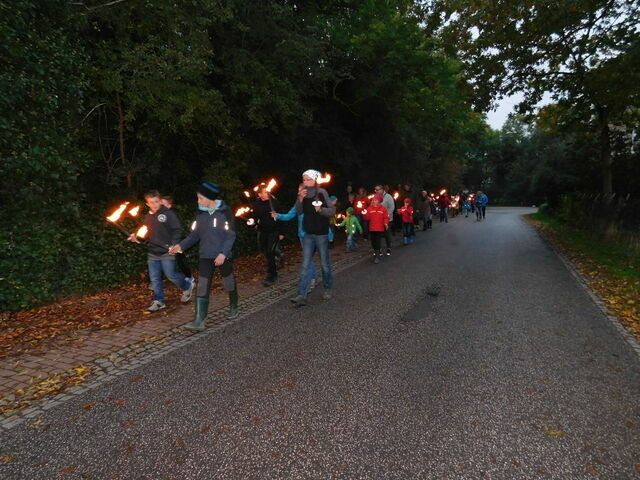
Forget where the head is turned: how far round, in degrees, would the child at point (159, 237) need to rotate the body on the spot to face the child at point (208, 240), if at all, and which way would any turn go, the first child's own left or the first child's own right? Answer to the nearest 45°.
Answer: approximately 90° to the first child's own left

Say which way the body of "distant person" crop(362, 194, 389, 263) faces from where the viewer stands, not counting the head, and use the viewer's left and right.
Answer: facing the viewer

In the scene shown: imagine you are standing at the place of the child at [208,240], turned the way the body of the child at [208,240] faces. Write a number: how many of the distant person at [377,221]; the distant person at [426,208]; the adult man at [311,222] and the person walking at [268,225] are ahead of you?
0

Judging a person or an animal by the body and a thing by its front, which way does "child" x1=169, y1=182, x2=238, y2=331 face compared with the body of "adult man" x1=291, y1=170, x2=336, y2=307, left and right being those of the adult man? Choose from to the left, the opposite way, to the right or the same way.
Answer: the same way

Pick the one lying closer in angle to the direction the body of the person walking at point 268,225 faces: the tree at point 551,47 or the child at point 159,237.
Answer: the child

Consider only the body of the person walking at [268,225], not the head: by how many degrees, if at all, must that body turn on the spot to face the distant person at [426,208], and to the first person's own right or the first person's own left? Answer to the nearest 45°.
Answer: approximately 180°

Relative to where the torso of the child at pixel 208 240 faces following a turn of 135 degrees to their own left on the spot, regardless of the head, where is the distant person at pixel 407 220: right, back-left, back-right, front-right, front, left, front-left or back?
front-left

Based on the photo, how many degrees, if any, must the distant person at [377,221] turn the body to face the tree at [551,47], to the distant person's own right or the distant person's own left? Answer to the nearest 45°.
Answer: approximately 135° to the distant person's own left

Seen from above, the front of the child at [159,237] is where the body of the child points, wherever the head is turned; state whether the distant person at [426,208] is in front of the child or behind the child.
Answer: behind

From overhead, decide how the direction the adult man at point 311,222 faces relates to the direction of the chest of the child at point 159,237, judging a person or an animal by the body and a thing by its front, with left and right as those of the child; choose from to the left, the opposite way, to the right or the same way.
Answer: the same way

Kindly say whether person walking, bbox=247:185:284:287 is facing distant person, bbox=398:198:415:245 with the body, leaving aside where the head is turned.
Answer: no

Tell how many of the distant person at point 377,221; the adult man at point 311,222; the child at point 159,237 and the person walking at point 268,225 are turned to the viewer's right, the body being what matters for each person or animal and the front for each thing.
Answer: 0

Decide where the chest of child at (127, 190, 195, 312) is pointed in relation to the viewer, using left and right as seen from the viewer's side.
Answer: facing the viewer and to the left of the viewer

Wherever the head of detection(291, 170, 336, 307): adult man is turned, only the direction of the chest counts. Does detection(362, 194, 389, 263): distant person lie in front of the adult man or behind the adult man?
behind

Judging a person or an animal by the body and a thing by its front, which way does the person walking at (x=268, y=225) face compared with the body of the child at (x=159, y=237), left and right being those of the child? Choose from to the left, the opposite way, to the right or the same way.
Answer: the same way

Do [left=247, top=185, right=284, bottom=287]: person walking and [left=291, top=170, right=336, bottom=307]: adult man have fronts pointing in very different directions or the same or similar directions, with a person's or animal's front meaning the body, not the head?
same or similar directions

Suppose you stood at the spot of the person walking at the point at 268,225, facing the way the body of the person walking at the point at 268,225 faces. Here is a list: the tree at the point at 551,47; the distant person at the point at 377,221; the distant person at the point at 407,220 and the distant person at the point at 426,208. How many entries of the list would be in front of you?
0

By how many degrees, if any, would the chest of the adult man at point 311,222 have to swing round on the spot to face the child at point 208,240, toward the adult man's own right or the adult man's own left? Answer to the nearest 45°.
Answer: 0° — they already face them

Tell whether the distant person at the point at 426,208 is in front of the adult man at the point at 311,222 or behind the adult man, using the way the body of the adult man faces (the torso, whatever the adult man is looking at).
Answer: behind

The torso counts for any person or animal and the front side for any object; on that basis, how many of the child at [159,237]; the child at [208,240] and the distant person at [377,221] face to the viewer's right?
0
